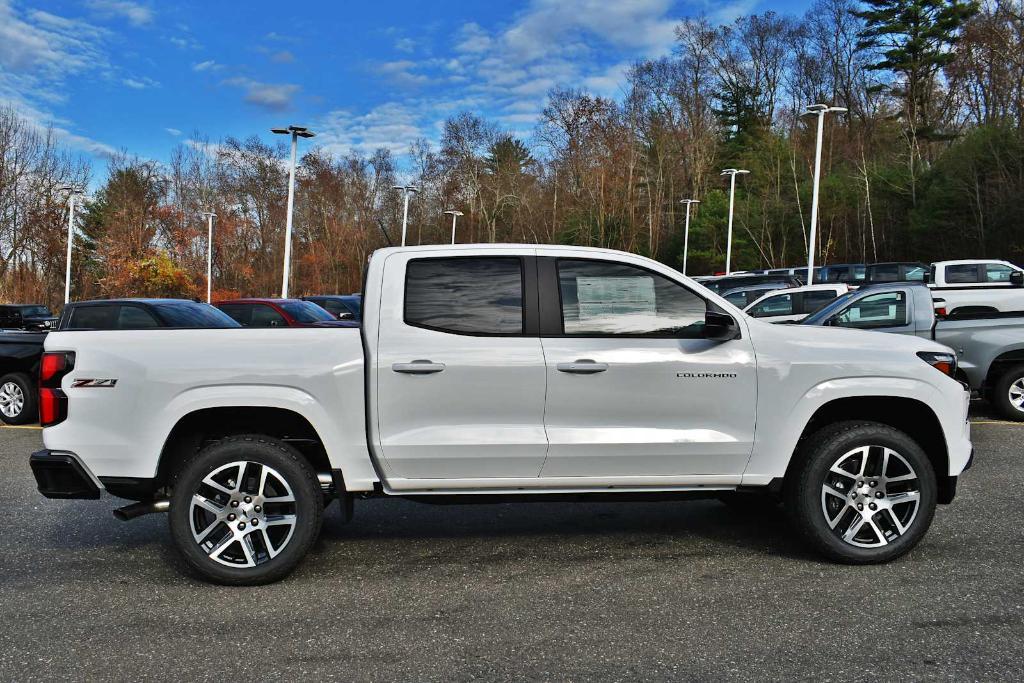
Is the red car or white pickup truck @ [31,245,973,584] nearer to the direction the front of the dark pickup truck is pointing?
the white pickup truck

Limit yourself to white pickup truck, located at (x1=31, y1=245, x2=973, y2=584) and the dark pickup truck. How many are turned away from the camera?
0

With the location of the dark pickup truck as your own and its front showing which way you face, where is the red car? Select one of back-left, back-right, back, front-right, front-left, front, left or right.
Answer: left

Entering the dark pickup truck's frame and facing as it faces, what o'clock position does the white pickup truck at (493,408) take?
The white pickup truck is roughly at 1 o'clock from the dark pickup truck.

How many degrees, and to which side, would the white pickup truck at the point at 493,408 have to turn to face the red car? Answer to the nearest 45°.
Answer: approximately 90° to its left

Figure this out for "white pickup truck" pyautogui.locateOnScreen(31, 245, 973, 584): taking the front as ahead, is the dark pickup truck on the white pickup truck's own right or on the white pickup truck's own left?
on the white pickup truck's own left

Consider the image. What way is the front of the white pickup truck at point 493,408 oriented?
to the viewer's right

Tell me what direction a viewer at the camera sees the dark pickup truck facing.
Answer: facing the viewer and to the right of the viewer
